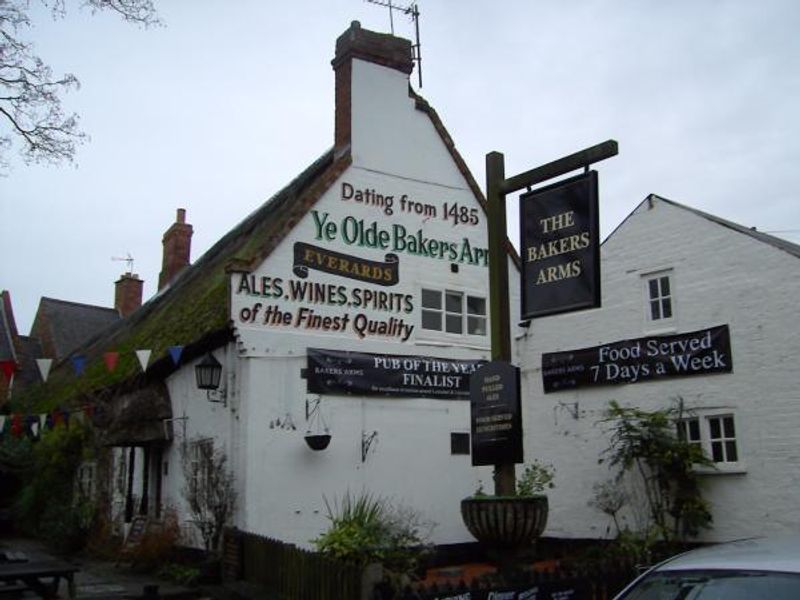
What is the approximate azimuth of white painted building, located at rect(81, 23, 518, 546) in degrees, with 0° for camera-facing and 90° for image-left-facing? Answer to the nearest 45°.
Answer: approximately 45°

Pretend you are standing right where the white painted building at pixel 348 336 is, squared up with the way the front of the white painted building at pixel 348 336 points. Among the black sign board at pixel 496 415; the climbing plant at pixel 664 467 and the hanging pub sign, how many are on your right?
0

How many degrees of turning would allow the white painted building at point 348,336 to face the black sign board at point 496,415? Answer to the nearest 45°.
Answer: approximately 45° to its left

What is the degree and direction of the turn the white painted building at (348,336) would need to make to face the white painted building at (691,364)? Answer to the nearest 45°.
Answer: approximately 90° to its left

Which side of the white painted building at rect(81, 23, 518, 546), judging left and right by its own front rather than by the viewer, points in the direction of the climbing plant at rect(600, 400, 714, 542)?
left

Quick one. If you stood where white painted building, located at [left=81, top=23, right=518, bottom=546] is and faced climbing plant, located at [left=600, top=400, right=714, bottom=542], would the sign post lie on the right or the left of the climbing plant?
right

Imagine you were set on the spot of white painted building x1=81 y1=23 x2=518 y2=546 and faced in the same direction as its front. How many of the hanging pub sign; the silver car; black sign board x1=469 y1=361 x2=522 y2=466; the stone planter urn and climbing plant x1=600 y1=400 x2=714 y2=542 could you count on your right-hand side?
0

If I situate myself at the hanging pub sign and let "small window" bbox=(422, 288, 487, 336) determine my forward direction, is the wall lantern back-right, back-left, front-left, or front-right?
front-left

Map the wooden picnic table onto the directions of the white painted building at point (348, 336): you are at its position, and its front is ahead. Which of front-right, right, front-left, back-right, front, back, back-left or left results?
front

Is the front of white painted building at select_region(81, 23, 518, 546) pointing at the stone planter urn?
no

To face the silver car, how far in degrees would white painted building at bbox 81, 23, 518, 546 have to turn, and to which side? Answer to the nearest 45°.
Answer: approximately 45° to its left

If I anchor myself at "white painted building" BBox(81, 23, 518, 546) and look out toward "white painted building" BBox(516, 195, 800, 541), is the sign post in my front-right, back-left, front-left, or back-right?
front-right

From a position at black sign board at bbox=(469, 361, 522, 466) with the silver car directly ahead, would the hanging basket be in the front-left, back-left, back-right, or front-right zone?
back-right

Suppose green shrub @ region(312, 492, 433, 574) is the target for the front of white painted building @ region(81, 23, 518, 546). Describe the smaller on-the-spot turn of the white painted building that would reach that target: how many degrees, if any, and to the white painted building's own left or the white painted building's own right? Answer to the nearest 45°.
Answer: approximately 45° to the white painted building's own left

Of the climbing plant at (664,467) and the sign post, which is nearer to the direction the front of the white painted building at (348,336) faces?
the sign post

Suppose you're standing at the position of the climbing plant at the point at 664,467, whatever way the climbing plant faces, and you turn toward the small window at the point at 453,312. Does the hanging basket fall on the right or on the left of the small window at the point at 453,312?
left

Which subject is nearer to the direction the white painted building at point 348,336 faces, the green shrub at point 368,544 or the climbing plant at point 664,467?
the green shrub
